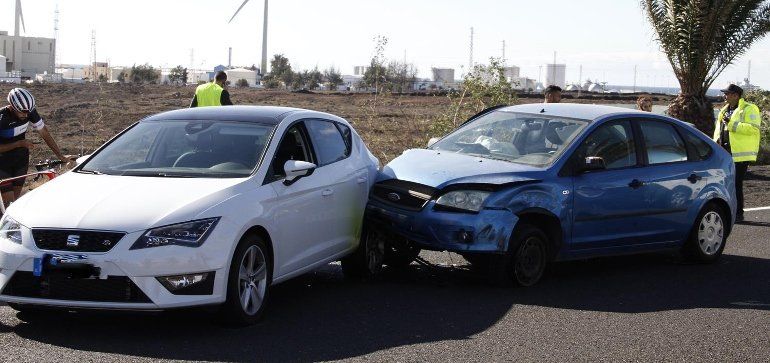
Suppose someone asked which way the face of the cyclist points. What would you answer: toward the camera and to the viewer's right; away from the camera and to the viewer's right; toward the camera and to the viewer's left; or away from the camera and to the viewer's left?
toward the camera and to the viewer's right

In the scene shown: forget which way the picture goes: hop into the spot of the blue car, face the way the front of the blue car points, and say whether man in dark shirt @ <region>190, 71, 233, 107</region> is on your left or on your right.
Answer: on your right

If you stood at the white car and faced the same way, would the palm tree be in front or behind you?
behind

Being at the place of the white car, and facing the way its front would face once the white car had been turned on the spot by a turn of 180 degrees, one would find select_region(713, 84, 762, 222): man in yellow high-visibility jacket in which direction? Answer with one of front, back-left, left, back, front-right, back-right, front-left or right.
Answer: front

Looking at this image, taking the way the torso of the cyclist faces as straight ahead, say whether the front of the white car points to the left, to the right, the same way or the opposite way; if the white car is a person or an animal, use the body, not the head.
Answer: to the right

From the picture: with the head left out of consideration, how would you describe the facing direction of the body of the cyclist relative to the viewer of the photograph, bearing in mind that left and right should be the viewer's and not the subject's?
facing the viewer and to the right of the viewer

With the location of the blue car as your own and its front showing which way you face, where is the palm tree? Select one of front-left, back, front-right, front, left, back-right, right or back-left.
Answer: back-right

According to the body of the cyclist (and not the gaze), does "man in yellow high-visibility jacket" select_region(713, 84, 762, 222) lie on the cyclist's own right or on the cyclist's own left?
on the cyclist's own left

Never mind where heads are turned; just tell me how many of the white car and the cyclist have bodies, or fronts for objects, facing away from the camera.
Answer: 0

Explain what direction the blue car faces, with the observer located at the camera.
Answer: facing the viewer and to the left of the viewer
